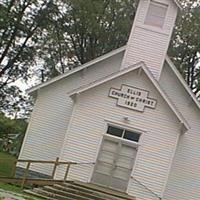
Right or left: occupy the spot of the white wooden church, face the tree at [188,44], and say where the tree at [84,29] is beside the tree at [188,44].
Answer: left

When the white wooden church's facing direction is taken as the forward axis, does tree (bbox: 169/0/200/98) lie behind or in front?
behind

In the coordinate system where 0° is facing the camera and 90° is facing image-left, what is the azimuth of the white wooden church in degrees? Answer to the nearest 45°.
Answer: approximately 0°

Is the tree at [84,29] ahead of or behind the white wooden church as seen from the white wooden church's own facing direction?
behind
